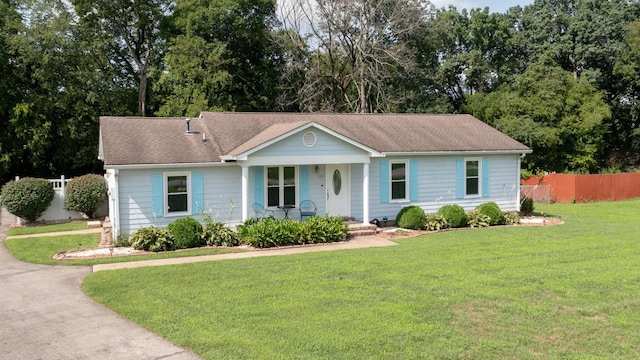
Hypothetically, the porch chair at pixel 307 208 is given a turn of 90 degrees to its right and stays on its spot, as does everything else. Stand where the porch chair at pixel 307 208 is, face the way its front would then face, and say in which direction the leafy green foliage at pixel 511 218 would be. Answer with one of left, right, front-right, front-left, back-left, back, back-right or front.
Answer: back-right

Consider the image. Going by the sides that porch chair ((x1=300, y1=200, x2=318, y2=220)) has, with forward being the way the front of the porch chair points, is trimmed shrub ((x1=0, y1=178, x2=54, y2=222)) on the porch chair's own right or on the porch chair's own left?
on the porch chair's own right

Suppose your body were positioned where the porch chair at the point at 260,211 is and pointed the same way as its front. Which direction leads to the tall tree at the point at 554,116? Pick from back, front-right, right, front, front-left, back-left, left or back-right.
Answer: left

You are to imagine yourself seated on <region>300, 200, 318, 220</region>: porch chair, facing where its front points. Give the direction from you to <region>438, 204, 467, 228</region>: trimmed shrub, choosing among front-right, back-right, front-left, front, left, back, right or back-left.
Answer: back-left

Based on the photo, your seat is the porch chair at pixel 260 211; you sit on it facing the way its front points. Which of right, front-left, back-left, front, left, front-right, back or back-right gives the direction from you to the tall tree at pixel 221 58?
back-left

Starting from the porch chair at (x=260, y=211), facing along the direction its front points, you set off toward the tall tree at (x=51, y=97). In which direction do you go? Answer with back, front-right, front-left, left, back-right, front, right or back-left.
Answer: back

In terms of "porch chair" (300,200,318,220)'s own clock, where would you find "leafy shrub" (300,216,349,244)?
The leafy shrub is roughly at 10 o'clock from the porch chair.

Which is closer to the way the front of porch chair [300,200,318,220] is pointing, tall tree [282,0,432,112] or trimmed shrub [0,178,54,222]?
the trimmed shrub

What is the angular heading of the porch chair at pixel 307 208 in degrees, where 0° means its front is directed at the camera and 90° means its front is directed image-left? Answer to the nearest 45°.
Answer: approximately 45°

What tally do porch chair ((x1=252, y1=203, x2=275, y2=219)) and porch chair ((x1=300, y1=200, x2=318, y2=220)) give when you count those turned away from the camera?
0

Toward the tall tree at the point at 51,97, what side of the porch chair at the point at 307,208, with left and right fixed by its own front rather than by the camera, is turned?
right

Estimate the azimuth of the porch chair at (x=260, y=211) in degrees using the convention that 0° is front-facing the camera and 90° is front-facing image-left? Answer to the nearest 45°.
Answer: approximately 315°
